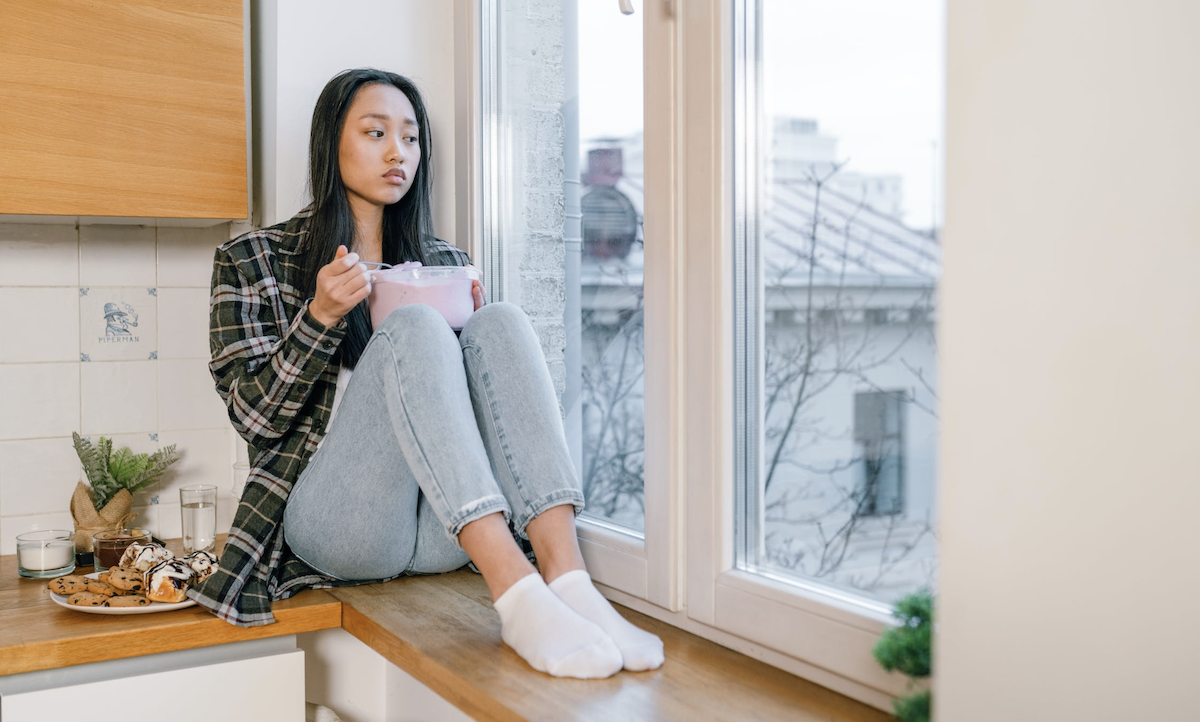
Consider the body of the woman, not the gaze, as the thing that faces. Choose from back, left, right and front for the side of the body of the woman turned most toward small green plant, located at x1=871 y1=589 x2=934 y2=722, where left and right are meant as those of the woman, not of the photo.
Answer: front

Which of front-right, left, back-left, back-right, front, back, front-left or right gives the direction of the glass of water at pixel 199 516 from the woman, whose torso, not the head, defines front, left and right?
back

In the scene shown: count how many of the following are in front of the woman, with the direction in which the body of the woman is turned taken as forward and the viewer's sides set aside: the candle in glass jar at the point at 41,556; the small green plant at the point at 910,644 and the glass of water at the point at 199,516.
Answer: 1

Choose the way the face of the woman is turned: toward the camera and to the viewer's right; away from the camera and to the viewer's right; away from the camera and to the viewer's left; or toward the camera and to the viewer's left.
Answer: toward the camera and to the viewer's right

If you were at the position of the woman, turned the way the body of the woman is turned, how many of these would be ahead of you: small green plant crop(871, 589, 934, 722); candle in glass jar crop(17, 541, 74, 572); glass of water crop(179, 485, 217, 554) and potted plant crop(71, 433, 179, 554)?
1

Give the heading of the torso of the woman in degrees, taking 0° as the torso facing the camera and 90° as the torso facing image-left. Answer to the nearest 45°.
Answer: approximately 315°

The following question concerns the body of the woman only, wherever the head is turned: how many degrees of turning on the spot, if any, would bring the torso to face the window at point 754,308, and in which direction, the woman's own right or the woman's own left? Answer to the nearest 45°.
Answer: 0° — they already face it
